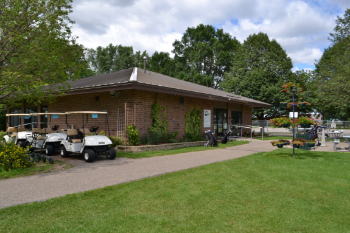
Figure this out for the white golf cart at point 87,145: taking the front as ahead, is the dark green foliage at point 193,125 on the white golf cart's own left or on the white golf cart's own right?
on the white golf cart's own left

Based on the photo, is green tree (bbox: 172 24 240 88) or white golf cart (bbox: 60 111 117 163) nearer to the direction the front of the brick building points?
the white golf cart

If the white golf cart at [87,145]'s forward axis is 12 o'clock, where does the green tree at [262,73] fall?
The green tree is roughly at 9 o'clock from the white golf cart.

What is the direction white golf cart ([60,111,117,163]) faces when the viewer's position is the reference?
facing the viewer and to the right of the viewer

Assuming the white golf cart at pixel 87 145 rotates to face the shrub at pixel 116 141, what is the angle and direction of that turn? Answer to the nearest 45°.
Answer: approximately 90° to its left

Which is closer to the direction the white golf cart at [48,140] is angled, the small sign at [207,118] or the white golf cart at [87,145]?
the white golf cart

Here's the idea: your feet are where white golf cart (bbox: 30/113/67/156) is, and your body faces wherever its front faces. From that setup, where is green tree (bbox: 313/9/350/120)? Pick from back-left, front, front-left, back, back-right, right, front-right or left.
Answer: front-left

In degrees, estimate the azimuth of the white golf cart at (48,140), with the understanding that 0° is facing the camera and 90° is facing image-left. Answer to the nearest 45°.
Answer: approximately 315°

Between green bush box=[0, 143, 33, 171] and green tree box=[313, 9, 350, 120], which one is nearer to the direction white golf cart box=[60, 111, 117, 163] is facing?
the green tree
